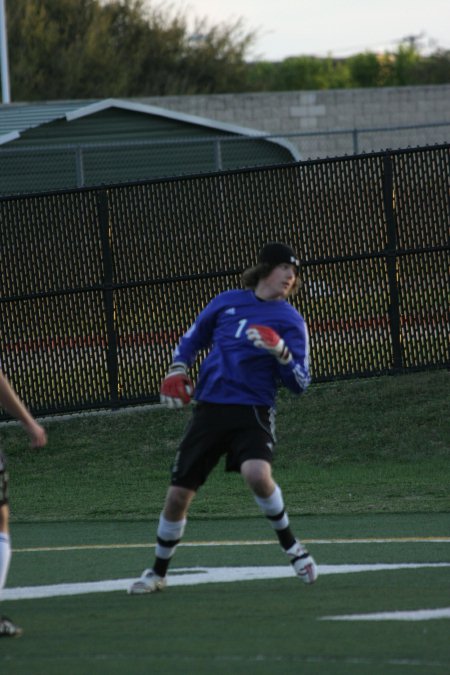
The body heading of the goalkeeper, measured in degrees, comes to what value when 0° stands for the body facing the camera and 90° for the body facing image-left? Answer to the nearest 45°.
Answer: approximately 0°

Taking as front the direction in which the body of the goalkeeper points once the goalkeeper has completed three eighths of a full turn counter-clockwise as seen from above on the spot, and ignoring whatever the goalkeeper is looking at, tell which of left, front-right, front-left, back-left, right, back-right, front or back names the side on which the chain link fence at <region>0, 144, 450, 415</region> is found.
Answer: front-left

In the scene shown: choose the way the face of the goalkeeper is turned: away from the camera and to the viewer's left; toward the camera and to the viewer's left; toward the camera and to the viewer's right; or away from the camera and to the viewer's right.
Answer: toward the camera and to the viewer's right

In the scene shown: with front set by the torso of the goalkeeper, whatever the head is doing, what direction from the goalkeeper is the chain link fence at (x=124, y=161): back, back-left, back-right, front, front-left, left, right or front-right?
back
